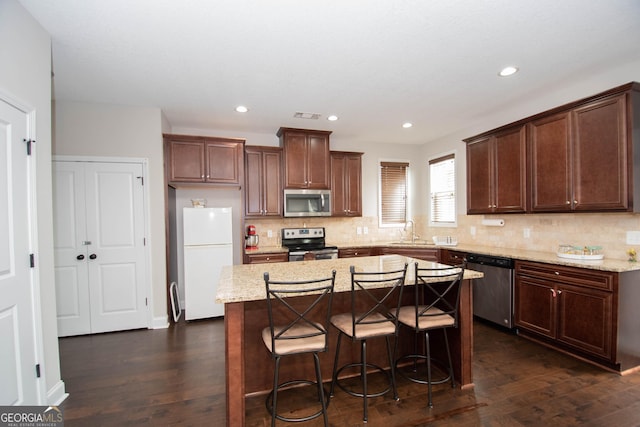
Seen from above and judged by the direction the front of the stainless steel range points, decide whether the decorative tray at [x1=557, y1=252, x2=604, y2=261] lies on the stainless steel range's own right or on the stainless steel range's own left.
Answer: on the stainless steel range's own left

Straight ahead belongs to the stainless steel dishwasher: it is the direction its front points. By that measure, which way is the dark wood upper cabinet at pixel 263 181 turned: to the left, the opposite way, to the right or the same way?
to the left

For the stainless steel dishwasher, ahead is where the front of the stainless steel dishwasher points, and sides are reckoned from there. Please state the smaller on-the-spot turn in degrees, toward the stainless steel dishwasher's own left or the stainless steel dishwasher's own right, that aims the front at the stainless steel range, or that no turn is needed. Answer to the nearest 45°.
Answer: approximately 45° to the stainless steel dishwasher's own right

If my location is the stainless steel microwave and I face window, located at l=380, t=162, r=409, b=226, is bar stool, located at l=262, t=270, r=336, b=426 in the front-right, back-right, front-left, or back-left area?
back-right

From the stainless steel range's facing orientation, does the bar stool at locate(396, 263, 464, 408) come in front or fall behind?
in front

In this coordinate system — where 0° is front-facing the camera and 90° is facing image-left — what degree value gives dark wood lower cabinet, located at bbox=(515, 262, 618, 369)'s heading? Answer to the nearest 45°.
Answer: approximately 45°

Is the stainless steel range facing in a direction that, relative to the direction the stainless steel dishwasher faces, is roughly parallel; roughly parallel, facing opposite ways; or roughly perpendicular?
roughly perpendicular

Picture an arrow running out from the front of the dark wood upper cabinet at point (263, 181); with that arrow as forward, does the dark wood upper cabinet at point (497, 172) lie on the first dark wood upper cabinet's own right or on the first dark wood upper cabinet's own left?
on the first dark wood upper cabinet's own left

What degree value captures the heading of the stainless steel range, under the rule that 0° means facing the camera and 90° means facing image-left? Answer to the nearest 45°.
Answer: approximately 0°
